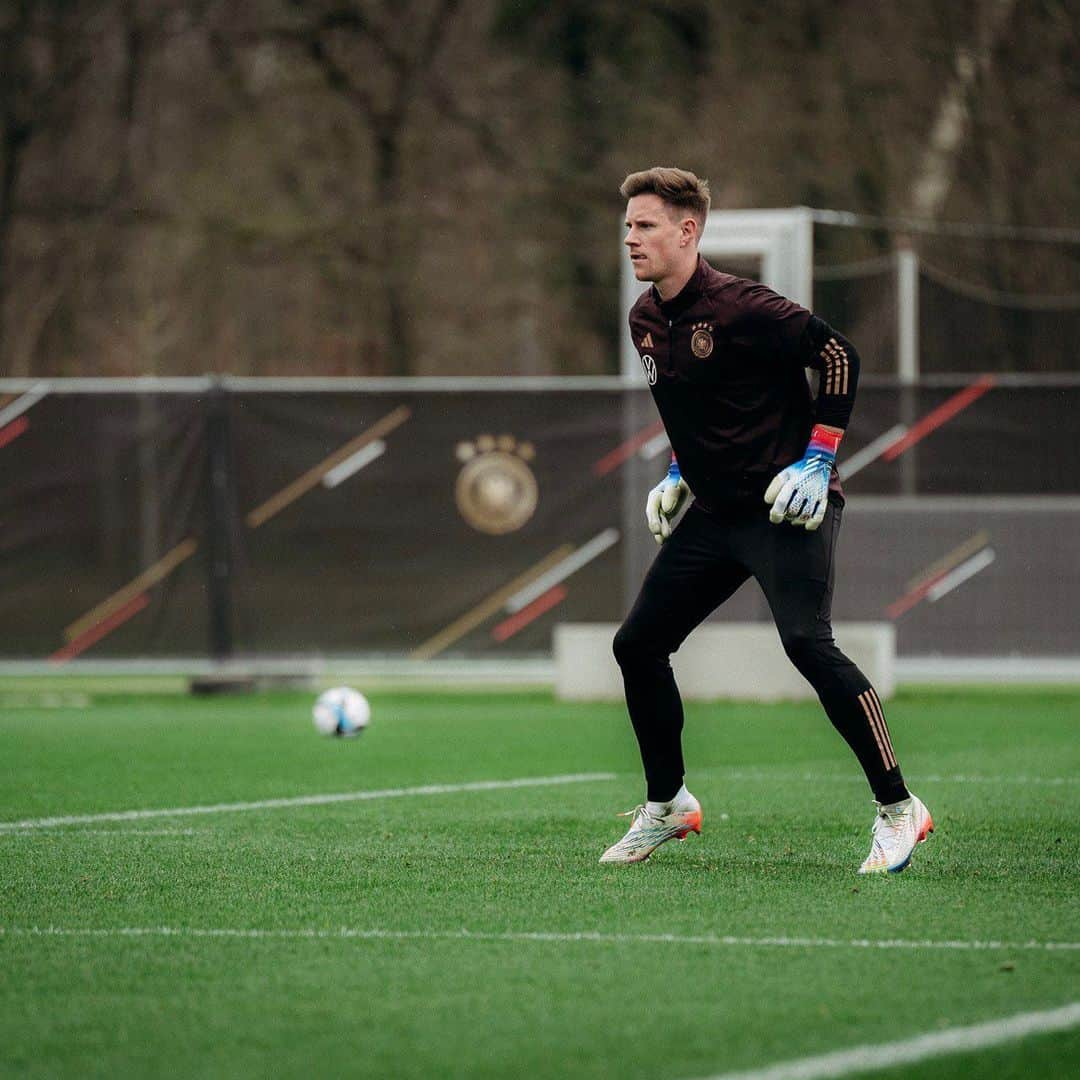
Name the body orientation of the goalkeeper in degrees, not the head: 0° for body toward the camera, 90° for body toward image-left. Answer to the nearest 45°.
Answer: approximately 45°

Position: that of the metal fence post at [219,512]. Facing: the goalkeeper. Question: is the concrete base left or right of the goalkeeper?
left

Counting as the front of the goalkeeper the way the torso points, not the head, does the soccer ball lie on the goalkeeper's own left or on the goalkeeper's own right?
on the goalkeeper's own right

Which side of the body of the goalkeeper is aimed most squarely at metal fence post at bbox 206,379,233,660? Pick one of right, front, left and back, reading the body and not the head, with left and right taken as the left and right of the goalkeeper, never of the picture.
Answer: right

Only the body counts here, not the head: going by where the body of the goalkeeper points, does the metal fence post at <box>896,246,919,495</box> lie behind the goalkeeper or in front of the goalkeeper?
behind

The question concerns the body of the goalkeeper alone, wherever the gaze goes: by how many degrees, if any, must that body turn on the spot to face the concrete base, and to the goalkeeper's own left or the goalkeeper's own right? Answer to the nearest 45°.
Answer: approximately 135° to the goalkeeper's own right
